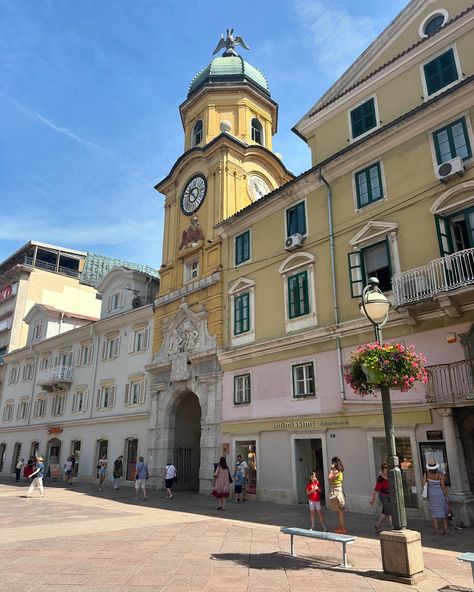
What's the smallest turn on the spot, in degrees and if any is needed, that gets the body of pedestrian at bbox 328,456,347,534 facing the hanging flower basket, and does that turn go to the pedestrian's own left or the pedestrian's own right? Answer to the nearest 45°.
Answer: approximately 90° to the pedestrian's own left

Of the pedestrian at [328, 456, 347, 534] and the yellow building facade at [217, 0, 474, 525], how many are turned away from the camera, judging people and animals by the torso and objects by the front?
0

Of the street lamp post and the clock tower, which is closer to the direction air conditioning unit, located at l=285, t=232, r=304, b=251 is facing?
the street lamp post

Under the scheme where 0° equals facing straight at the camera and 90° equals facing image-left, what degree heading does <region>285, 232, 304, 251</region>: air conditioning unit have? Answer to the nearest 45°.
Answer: approximately 45°

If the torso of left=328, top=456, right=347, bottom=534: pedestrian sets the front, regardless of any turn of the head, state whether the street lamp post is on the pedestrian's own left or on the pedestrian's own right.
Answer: on the pedestrian's own left

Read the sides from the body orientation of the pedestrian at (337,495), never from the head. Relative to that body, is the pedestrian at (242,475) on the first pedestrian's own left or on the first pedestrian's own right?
on the first pedestrian's own right

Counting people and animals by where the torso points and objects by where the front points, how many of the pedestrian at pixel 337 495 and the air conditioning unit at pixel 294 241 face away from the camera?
0

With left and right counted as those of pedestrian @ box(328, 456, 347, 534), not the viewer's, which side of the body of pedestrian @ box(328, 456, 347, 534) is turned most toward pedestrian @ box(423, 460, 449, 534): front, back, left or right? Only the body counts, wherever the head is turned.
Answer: back

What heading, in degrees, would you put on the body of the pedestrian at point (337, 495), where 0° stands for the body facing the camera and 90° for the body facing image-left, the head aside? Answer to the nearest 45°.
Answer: approximately 90°

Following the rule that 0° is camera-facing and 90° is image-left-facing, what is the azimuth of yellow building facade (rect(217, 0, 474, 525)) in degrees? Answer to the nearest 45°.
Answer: approximately 45°

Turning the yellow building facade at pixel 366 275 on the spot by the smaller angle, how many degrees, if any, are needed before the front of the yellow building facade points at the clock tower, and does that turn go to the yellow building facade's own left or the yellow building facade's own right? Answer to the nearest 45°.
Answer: approximately 90° to the yellow building facade's own right

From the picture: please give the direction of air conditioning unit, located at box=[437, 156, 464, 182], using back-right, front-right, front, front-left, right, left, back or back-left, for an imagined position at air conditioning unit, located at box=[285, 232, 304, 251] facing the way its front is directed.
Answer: left
